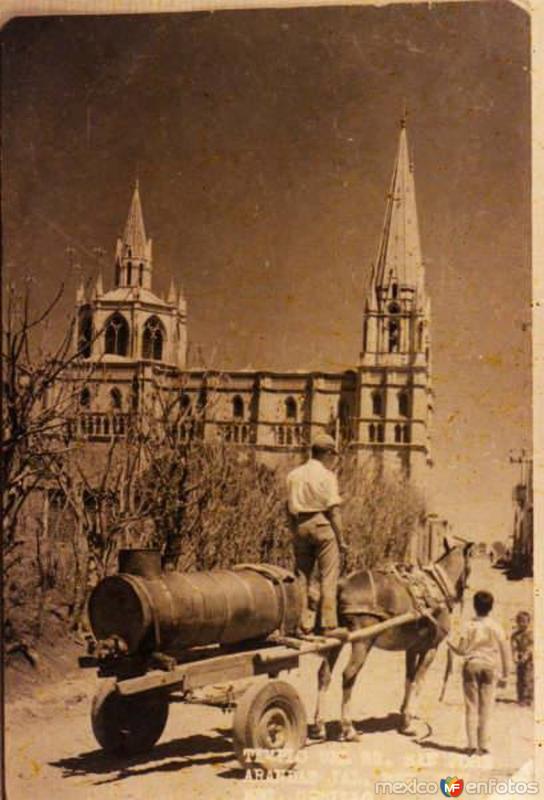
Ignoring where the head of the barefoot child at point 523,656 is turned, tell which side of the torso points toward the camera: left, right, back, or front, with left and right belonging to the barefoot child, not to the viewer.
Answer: front
